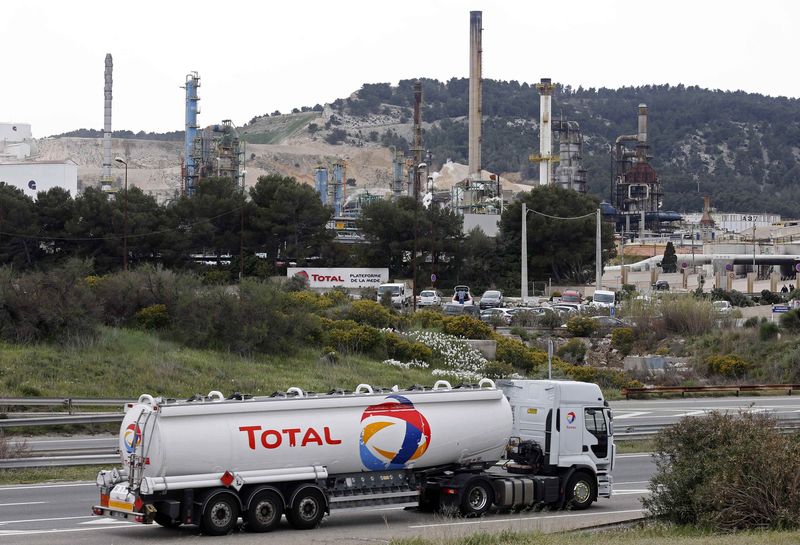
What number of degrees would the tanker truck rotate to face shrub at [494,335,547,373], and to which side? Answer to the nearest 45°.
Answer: approximately 45° to its left

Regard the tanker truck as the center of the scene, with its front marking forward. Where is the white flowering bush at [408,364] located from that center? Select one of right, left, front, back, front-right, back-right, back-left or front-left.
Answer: front-left

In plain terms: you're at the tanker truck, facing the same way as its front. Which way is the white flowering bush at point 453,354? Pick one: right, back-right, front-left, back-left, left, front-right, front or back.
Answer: front-left

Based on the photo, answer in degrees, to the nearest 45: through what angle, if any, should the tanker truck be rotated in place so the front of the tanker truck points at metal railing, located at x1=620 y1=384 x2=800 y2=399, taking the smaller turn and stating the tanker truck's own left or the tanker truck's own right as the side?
0° — it already faces it

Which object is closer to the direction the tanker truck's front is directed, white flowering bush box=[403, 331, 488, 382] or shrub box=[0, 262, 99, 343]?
the white flowering bush

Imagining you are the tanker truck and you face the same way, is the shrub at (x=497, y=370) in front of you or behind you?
in front

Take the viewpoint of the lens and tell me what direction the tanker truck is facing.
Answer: facing away from the viewer and to the right of the viewer

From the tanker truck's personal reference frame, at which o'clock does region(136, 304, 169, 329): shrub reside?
The shrub is roughly at 10 o'clock from the tanker truck.

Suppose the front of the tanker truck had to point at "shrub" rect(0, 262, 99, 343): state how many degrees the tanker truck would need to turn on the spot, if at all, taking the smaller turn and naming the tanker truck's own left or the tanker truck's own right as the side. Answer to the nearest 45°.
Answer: approximately 90° to the tanker truck's own left
